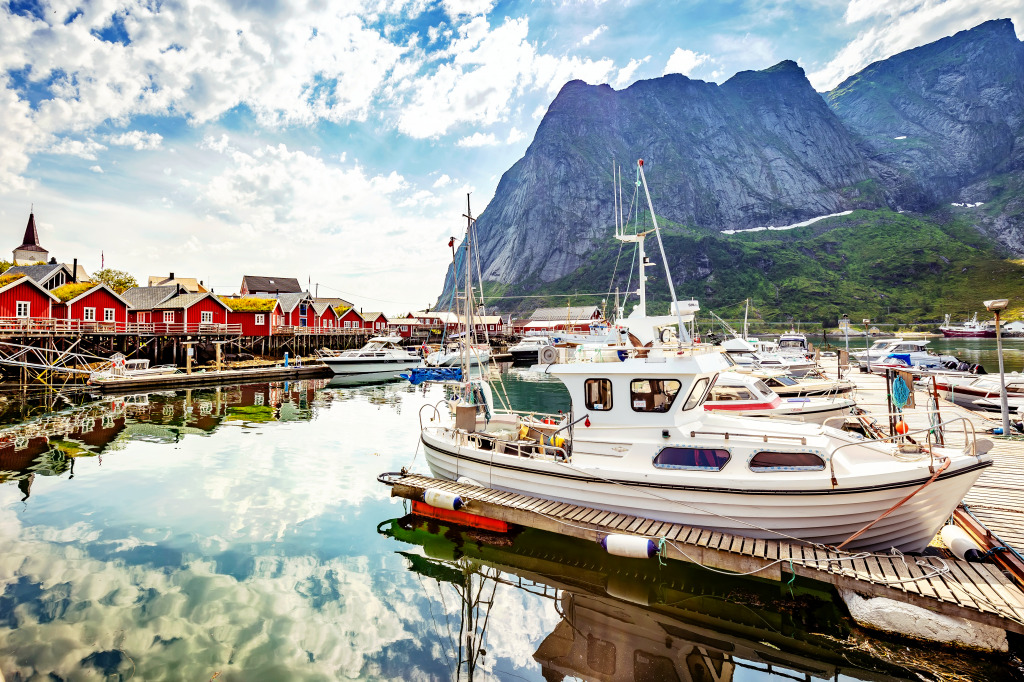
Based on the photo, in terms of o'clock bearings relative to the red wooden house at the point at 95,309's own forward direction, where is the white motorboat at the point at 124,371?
The white motorboat is roughly at 1 o'clock from the red wooden house.

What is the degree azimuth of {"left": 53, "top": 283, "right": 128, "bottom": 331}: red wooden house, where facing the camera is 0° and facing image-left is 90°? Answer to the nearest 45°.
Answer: approximately 315°

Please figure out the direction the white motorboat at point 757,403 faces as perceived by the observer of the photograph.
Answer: facing to the right of the viewer

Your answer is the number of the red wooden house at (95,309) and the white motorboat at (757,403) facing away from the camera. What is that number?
0

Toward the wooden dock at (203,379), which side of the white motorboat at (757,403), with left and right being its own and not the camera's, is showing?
back

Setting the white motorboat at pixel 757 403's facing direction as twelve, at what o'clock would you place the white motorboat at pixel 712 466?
the white motorboat at pixel 712 466 is roughly at 3 o'clock from the white motorboat at pixel 757 403.

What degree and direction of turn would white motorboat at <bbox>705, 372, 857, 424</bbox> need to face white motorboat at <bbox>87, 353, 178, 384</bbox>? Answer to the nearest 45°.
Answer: approximately 180°
